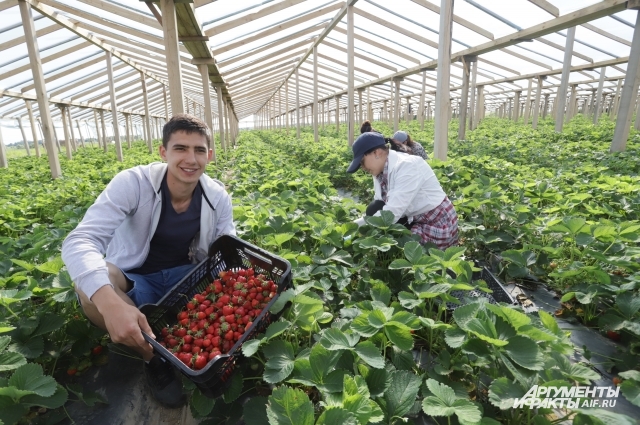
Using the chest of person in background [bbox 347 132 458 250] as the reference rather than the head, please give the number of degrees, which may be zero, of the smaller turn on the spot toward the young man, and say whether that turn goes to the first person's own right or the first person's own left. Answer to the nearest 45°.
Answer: approximately 45° to the first person's own left

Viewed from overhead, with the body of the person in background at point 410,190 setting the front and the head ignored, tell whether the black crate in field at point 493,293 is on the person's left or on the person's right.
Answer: on the person's left

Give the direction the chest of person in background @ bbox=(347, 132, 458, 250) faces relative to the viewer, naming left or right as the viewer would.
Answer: facing to the left of the viewer

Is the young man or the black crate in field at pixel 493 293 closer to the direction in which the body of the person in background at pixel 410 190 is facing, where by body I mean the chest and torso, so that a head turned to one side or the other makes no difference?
the young man
